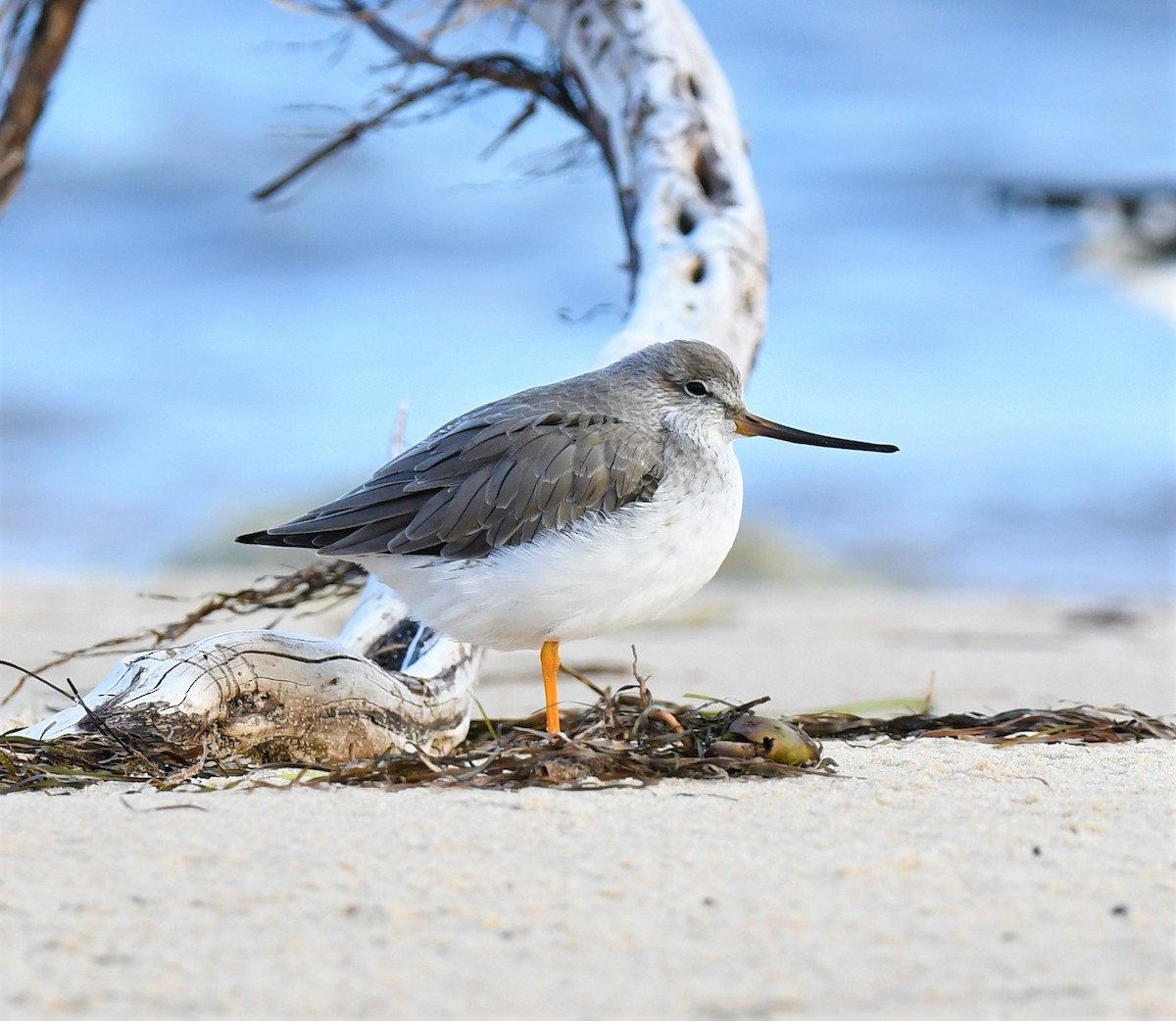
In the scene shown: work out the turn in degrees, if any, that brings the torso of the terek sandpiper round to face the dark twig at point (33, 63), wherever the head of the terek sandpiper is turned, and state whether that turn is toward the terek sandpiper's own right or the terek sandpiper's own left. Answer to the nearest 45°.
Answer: approximately 135° to the terek sandpiper's own left

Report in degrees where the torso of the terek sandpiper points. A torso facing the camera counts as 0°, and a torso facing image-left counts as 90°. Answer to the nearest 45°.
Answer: approximately 270°
